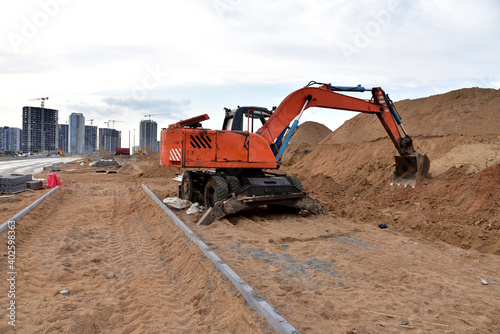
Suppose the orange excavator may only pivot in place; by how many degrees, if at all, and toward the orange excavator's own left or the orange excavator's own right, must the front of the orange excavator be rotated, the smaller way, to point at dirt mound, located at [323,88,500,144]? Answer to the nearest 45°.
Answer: approximately 45° to the orange excavator's own left

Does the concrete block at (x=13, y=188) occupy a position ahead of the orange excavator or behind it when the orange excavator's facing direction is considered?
behind

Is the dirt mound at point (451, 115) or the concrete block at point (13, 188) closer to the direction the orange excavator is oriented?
the dirt mound

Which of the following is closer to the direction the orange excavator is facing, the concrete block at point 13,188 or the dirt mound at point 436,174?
the dirt mound

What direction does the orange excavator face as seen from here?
to the viewer's right

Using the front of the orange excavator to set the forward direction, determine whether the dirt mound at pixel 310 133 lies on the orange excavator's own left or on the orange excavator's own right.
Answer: on the orange excavator's own left
